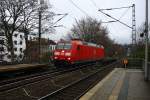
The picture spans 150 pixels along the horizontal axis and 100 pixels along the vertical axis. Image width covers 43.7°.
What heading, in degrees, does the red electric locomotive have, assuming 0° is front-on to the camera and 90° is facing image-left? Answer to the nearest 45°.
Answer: approximately 45°

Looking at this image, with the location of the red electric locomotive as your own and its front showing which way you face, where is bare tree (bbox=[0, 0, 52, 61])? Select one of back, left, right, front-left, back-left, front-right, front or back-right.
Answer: right
